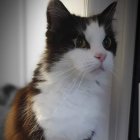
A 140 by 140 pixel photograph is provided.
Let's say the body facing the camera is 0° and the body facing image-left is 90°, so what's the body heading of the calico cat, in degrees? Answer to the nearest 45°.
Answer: approximately 315°
